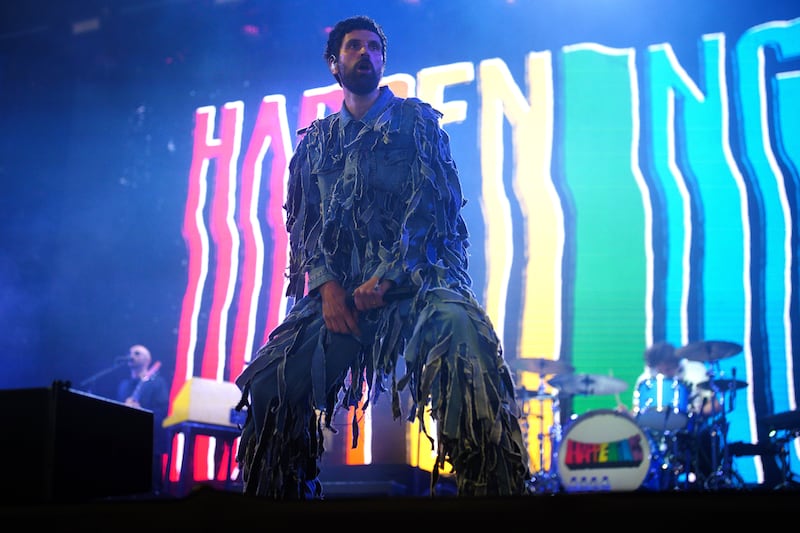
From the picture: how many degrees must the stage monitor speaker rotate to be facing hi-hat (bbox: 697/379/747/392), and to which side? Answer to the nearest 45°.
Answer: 0° — it already faces it

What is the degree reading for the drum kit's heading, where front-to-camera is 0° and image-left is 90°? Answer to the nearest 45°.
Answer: approximately 0°

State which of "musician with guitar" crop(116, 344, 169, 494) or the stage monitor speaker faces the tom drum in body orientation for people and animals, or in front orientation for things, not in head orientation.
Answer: the stage monitor speaker

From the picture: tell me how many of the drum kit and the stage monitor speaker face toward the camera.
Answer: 1

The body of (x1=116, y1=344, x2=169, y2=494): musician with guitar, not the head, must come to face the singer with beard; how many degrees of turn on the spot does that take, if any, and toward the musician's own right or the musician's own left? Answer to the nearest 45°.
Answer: approximately 45° to the musician's own left

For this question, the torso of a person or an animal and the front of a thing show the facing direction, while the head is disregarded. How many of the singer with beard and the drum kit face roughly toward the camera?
2

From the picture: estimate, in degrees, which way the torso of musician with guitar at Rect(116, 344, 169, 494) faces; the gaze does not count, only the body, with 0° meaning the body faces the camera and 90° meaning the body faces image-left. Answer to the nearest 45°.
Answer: approximately 45°

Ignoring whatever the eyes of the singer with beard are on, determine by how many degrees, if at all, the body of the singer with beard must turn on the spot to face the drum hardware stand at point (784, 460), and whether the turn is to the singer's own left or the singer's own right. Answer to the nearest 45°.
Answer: approximately 135° to the singer's own left

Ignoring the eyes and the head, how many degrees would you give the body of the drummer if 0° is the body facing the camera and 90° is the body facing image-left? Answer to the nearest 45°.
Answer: approximately 45°

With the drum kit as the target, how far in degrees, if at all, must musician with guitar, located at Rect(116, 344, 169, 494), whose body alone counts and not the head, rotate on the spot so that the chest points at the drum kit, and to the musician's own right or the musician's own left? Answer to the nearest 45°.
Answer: approximately 90° to the musician's own left

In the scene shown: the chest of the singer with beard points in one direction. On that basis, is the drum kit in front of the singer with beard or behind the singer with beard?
behind

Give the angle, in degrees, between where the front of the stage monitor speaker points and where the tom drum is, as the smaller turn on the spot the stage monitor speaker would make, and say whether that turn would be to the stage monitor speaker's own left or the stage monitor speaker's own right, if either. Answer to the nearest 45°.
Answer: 0° — it already faces it
